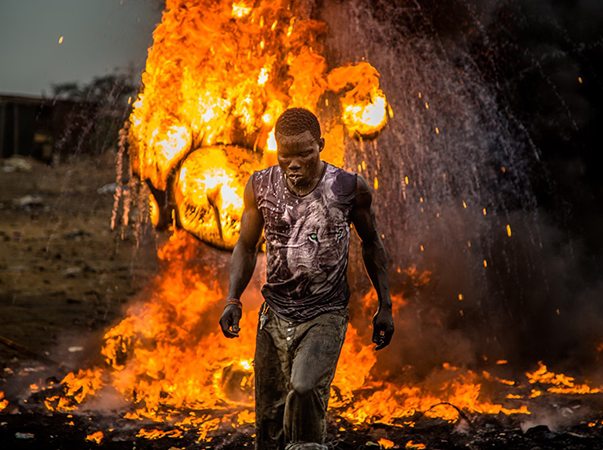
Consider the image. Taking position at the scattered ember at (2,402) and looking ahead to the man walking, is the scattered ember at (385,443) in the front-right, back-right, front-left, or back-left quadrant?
front-left

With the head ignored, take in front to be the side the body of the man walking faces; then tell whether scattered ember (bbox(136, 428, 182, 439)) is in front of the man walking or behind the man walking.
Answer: behind

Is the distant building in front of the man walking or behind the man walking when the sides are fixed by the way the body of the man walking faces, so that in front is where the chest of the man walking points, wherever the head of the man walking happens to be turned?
behind

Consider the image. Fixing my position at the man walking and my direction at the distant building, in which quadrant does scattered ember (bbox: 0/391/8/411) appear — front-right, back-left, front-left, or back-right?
front-left

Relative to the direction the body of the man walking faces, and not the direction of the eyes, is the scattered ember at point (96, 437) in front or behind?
behind

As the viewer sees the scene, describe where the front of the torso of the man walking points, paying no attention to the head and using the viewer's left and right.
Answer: facing the viewer

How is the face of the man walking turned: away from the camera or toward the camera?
toward the camera
